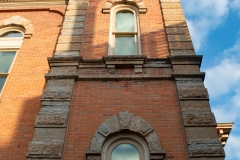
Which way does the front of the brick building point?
toward the camera
